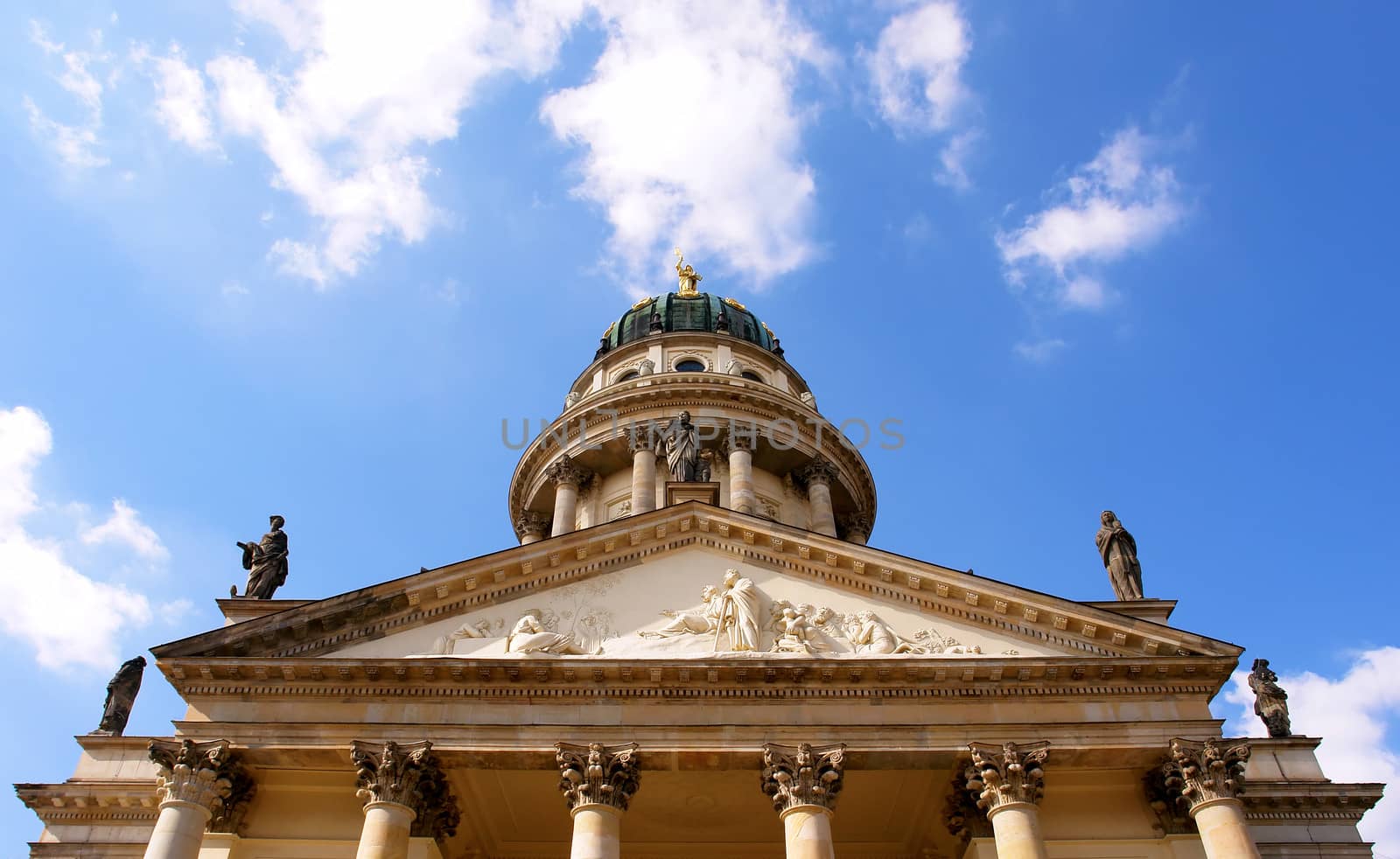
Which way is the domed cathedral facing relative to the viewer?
toward the camera
